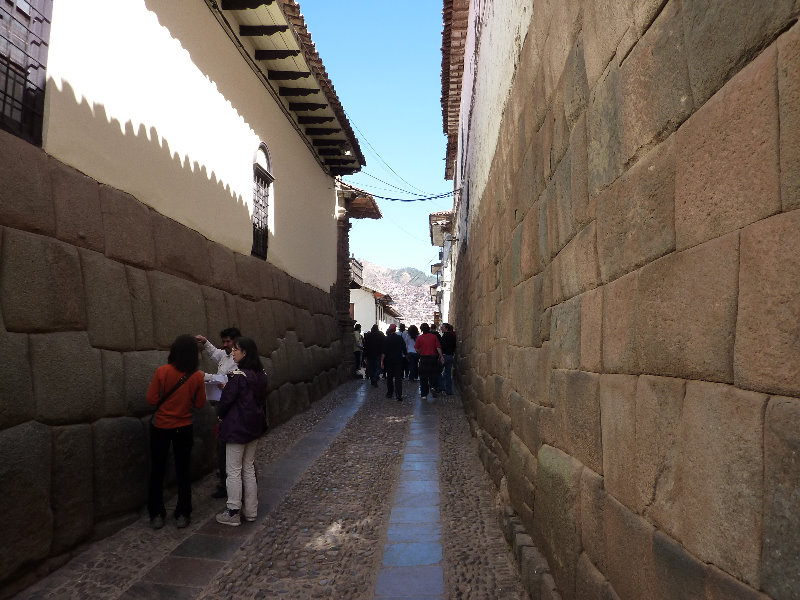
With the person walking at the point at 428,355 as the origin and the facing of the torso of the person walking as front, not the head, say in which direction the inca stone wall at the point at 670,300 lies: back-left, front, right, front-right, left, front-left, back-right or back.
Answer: back

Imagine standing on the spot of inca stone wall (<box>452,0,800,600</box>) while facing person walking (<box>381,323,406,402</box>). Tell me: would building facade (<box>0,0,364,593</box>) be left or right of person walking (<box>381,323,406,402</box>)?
left

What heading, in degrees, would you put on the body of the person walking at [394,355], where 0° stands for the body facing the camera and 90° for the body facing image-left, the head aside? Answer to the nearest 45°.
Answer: approximately 180°

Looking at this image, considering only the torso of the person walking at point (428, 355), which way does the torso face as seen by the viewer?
away from the camera

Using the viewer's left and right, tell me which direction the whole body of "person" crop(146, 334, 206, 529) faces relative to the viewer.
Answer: facing away from the viewer

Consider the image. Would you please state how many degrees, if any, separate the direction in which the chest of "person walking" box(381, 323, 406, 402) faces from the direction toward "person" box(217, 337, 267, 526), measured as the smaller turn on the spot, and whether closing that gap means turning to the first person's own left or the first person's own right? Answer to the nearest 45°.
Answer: approximately 180°

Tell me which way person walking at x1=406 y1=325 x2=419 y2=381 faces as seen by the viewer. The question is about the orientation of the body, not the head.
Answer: away from the camera

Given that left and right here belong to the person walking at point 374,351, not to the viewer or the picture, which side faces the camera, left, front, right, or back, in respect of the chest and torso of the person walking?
back
